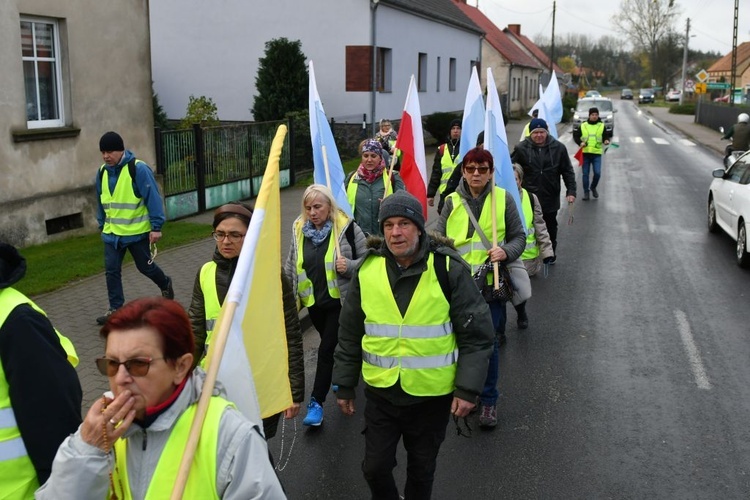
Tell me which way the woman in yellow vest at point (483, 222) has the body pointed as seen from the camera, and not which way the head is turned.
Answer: toward the camera

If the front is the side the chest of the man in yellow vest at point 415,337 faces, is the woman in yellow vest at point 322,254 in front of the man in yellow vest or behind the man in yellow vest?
behind

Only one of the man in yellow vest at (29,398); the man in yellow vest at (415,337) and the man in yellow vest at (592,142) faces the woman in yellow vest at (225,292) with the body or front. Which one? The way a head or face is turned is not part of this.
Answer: the man in yellow vest at (592,142)

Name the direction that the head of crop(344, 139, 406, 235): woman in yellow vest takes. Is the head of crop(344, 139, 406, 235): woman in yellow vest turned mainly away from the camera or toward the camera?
toward the camera

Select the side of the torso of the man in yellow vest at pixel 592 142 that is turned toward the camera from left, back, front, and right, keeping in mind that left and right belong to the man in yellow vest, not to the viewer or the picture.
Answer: front

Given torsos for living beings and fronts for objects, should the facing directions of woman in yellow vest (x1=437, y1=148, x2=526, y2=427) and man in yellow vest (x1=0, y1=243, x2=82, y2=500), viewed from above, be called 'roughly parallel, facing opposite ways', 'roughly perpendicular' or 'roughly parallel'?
roughly parallel

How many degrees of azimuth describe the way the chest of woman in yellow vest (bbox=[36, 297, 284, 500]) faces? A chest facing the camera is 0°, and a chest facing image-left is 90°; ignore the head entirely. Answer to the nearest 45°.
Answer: approximately 45°

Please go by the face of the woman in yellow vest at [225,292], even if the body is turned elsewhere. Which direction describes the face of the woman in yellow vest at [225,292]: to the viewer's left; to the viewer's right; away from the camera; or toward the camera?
toward the camera

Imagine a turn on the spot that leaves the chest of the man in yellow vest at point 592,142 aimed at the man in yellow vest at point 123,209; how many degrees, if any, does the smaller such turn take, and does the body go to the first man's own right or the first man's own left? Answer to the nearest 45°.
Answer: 0° — they already face them

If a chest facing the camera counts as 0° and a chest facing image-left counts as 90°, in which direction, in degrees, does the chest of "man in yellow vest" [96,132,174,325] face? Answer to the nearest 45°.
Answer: approximately 45°

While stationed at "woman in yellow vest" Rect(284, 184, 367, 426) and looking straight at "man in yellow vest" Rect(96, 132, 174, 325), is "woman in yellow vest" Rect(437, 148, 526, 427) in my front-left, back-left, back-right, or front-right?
back-right

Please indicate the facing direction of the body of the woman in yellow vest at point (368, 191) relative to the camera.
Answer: toward the camera

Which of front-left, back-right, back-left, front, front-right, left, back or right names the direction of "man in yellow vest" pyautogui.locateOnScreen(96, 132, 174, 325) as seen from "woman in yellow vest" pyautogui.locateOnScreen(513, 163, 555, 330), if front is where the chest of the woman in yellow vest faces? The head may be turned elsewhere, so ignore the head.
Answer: right

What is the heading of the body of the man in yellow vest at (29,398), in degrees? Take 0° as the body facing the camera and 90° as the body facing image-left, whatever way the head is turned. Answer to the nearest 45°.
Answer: approximately 45°

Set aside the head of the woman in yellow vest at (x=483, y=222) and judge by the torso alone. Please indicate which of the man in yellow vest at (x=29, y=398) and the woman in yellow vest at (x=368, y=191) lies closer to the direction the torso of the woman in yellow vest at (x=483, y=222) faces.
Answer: the man in yellow vest
